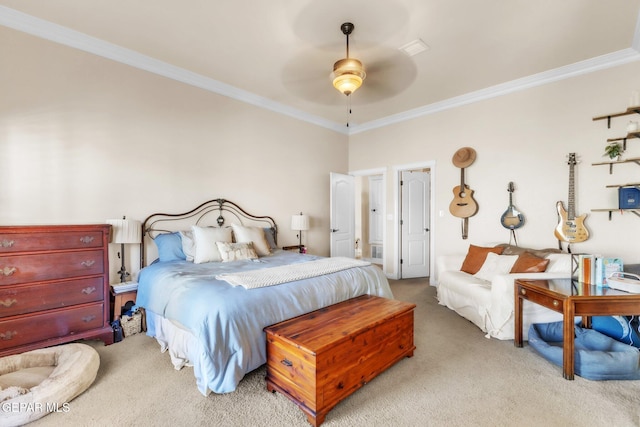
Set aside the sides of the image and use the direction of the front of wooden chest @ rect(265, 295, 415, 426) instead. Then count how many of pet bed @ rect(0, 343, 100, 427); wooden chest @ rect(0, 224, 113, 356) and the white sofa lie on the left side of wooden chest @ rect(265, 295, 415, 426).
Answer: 1

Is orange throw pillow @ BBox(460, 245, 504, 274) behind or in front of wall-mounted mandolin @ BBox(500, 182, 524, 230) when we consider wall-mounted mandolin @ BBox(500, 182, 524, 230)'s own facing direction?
in front

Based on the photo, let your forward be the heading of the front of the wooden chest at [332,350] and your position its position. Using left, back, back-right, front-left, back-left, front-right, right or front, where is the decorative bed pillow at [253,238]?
back

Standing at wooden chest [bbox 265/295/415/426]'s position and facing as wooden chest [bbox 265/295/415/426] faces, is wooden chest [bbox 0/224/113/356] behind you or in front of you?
behind

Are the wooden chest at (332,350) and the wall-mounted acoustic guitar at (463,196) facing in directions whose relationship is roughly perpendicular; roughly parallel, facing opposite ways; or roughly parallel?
roughly perpendicular

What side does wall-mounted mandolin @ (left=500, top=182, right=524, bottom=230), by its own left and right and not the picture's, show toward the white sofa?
front

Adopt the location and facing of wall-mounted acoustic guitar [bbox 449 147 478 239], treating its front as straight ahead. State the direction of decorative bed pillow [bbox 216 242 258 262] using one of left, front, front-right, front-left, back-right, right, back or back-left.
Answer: front-right

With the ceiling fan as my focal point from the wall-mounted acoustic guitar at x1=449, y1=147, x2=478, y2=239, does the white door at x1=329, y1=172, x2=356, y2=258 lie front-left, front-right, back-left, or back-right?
front-right

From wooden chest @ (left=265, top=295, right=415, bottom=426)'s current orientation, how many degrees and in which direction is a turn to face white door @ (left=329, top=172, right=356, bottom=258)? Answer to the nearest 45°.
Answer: approximately 135° to its left

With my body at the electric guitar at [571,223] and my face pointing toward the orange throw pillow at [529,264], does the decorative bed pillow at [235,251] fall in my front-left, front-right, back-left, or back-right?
front-right

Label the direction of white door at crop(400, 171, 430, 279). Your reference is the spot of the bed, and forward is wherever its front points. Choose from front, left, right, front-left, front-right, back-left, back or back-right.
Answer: left

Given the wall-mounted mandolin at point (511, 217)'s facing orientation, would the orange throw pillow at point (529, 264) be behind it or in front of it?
in front

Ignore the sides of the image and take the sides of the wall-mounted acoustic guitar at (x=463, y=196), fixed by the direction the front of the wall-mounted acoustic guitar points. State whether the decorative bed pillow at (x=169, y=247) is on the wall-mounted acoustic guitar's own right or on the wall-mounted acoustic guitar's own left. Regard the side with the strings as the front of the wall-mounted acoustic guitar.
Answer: on the wall-mounted acoustic guitar's own right

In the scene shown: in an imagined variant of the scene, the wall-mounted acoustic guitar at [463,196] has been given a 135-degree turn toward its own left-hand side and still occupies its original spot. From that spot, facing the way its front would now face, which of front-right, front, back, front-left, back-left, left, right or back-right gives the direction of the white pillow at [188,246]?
back
